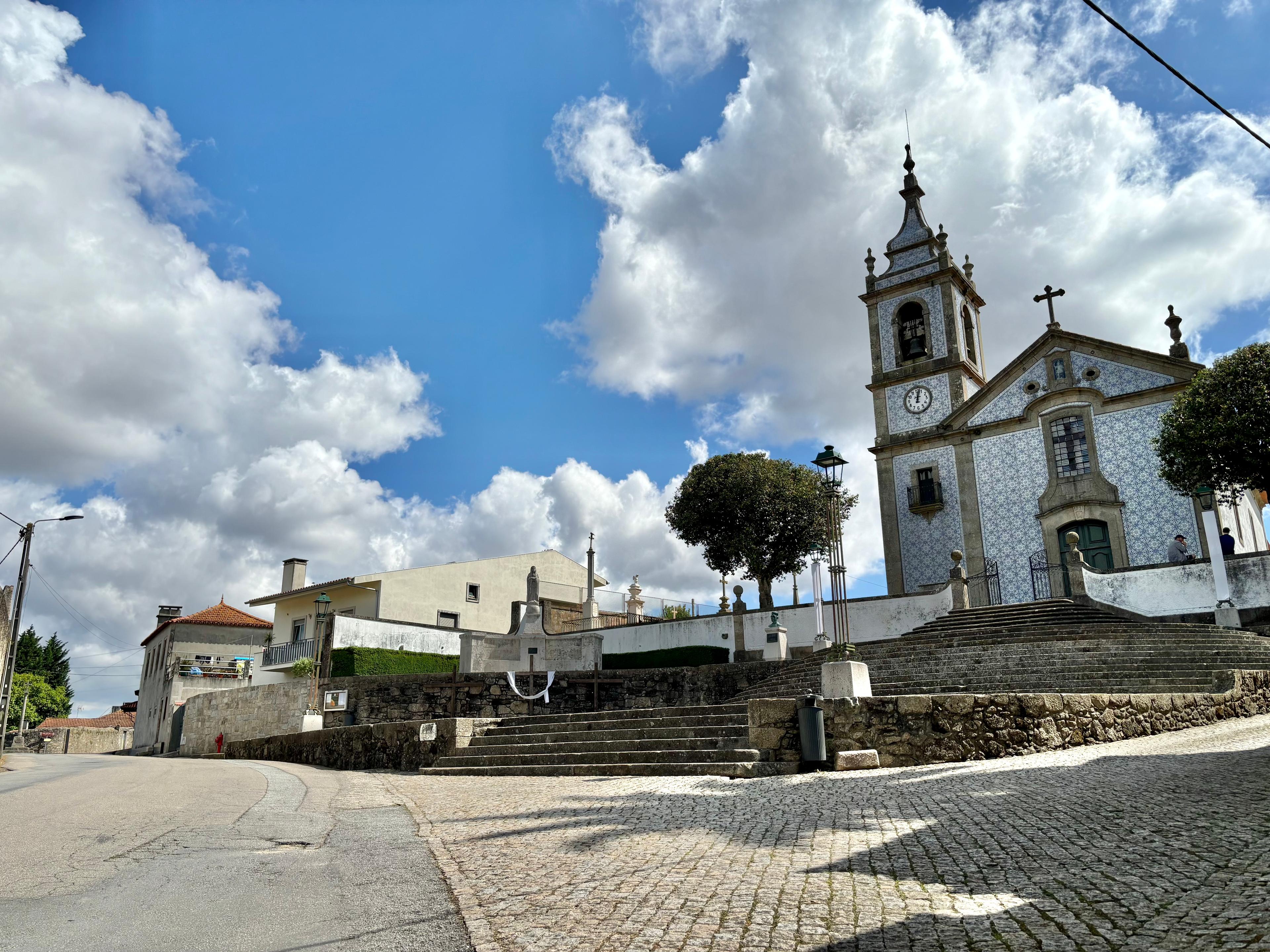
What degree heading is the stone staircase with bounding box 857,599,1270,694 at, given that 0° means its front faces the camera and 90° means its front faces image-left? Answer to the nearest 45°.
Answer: approximately 0°

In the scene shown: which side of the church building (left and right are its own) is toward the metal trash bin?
front

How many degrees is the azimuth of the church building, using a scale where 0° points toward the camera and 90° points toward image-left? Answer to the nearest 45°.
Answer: approximately 0°

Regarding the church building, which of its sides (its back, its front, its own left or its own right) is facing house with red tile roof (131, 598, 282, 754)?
right

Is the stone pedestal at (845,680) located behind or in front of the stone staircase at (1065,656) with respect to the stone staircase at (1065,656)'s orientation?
in front

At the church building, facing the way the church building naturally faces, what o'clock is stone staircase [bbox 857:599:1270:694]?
The stone staircase is roughly at 12 o'clock from the church building.

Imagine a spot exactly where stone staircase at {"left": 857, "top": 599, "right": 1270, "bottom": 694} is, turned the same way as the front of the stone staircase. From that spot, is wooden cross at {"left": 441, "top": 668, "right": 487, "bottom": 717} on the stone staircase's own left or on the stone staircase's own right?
on the stone staircase's own right

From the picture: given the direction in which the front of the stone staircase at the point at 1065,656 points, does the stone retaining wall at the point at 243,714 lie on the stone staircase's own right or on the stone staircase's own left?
on the stone staircase's own right

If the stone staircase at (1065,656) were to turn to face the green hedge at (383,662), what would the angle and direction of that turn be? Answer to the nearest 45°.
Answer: approximately 90° to its right

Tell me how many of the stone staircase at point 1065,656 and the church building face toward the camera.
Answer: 2

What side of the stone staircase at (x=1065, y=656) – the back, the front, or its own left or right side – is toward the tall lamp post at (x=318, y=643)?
right

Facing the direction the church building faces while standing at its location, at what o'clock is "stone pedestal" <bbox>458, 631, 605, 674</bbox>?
The stone pedestal is roughly at 2 o'clock from the church building.
